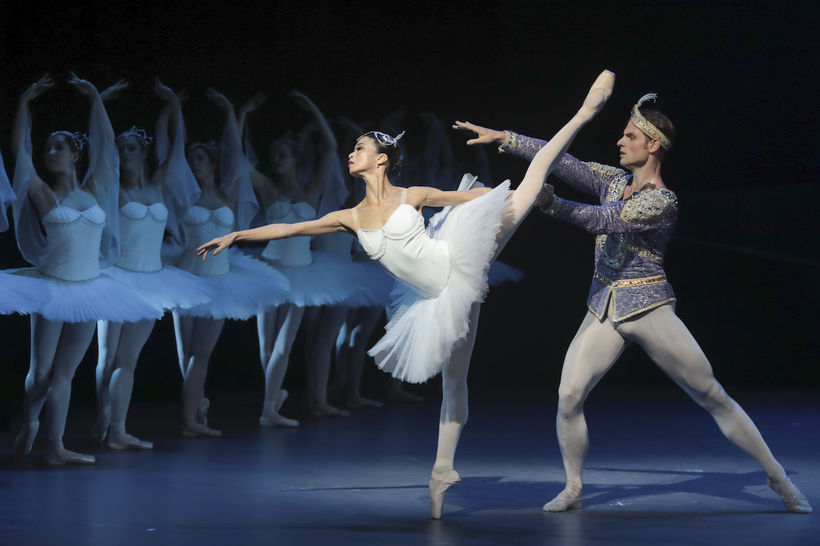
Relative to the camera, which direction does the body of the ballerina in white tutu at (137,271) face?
toward the camera

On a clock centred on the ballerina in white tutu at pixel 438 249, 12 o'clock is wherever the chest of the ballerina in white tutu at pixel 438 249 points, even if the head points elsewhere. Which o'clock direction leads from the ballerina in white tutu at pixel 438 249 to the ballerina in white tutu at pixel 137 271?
the ballerina in white tutu at pixel 137 271 is roughly at 3 o'clock from the ballerina in white tutu at pixel 438 249.

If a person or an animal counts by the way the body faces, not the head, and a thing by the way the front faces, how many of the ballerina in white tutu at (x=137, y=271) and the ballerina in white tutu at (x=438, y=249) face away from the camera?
0

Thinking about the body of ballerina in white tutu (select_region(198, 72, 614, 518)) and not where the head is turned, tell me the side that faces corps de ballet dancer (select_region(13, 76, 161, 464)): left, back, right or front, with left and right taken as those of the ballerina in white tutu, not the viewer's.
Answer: right

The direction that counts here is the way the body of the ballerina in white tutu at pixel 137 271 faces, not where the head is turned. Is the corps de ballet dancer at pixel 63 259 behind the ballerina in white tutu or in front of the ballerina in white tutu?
in front

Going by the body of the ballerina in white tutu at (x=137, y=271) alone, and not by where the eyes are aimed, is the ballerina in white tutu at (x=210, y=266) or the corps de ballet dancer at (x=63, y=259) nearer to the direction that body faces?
the corps de ballet dancer

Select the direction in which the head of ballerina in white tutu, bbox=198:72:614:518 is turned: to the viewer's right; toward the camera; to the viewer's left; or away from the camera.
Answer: to the viewer's left

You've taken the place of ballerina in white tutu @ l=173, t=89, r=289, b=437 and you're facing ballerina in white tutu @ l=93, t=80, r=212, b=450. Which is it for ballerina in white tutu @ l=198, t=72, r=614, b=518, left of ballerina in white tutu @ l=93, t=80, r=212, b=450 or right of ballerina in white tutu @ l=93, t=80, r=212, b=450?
left

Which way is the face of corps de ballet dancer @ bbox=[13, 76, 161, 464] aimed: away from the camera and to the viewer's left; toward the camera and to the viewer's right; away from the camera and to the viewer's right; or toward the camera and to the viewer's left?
toward the camera and to the viewer's left

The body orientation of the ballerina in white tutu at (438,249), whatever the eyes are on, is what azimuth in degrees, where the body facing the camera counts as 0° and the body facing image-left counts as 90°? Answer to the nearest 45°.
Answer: approximately 45°
